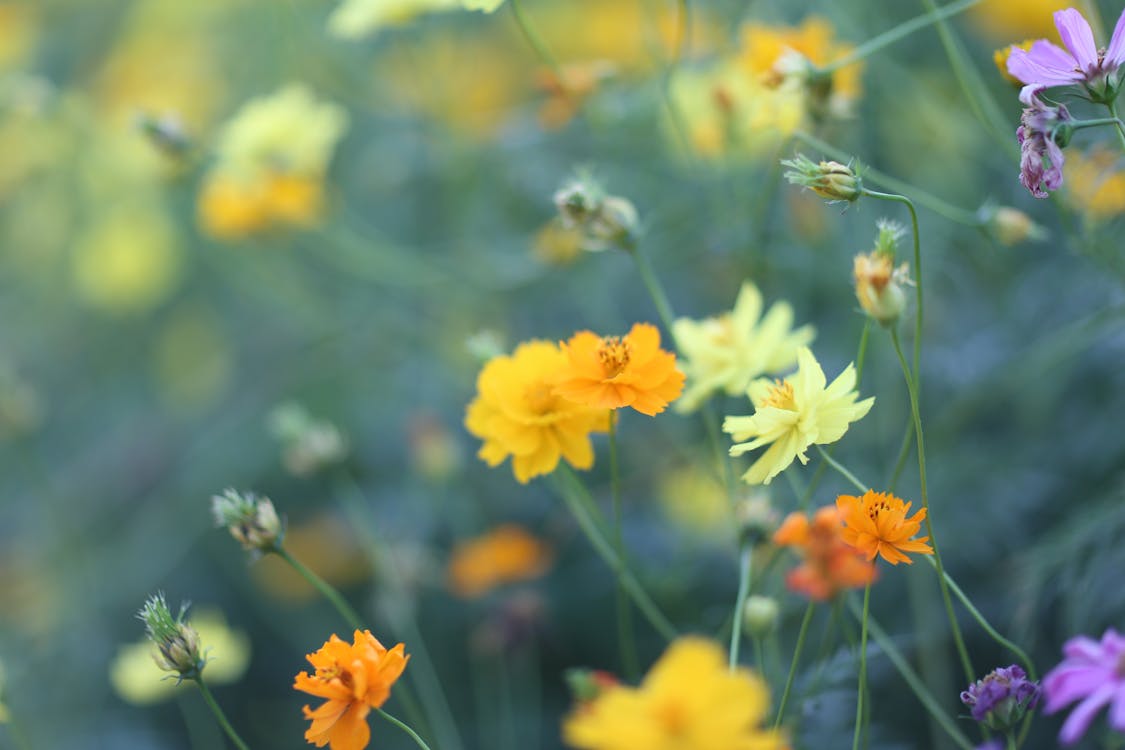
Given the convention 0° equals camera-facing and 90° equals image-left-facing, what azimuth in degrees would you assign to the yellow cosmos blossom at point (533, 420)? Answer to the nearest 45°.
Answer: approximately 0°

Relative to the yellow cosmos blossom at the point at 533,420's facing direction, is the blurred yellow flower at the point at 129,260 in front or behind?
behind
